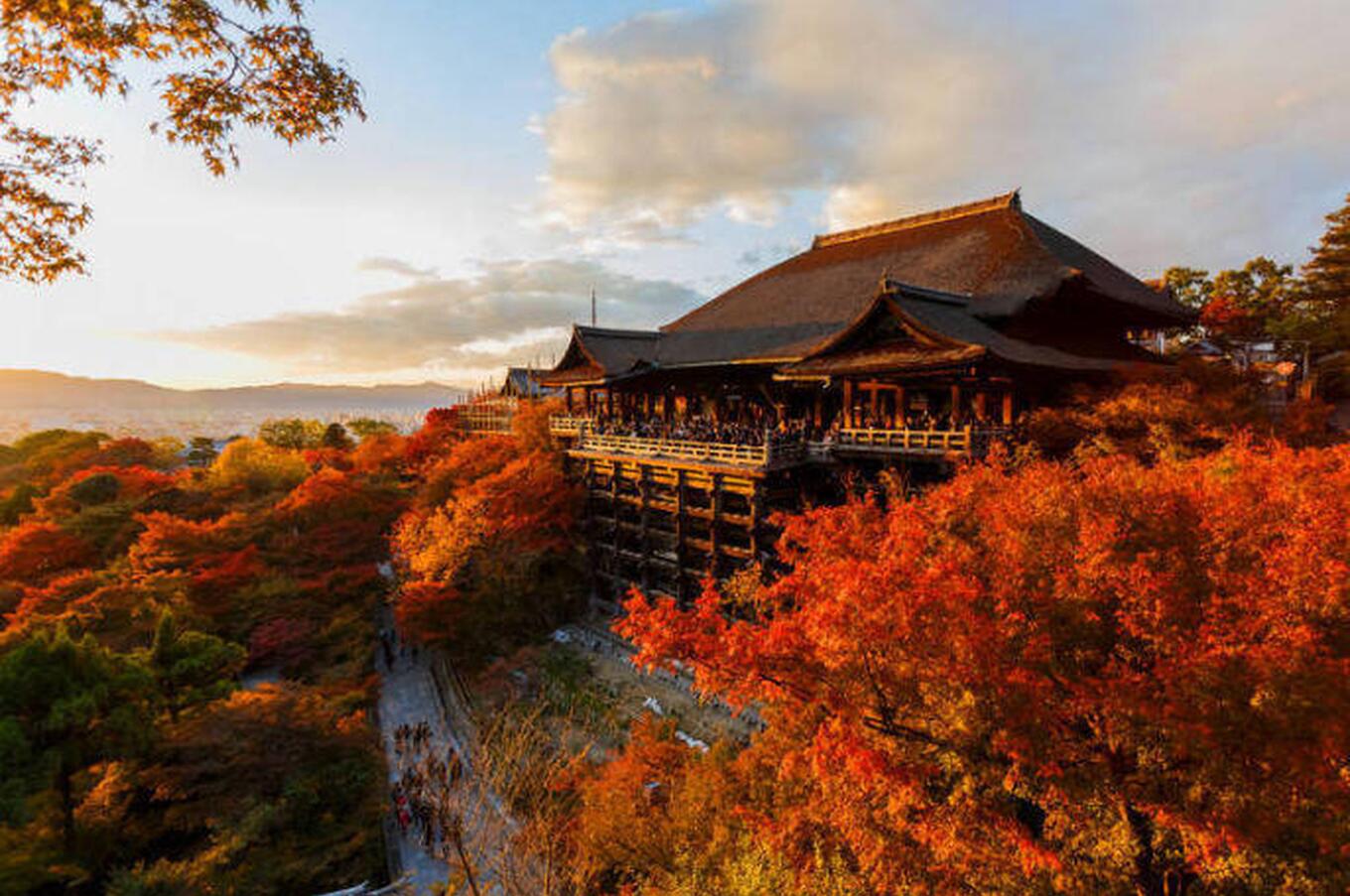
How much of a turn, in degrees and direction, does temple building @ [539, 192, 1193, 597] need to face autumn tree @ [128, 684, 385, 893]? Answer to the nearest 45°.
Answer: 0° — it already faces it

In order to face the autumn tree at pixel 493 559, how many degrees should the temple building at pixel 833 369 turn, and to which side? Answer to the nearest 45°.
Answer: approximately 45° to its right

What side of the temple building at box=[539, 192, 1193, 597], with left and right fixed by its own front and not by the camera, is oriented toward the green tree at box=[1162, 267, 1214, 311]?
back

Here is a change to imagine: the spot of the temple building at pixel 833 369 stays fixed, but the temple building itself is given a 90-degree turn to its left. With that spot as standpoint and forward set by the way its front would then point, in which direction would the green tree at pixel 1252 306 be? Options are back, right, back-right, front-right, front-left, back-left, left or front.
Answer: left

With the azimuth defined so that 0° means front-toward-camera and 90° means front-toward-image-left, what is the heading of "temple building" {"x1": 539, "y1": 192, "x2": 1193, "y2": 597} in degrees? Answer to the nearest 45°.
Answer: approximately 45°

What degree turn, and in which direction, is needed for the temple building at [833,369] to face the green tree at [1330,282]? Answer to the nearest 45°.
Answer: approximately 180°

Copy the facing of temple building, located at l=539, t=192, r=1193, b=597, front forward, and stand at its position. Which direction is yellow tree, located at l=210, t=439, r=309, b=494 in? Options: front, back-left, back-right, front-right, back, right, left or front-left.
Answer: front-right

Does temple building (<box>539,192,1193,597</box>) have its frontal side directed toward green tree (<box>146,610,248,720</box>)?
yes
